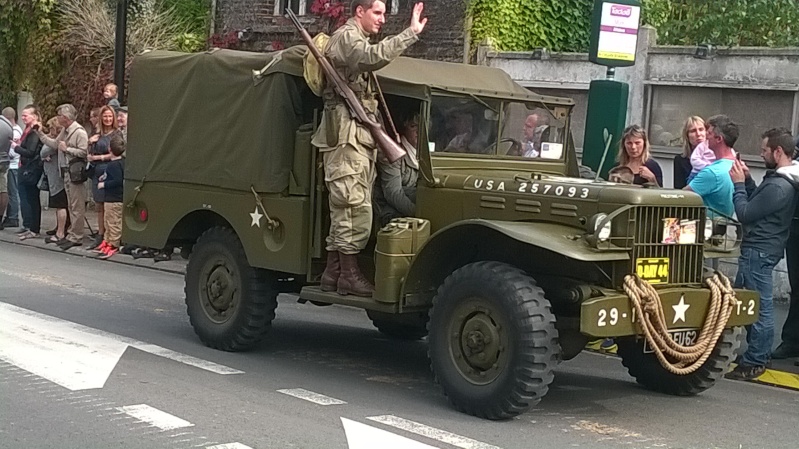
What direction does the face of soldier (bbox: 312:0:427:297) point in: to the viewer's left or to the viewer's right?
to the viewer's right

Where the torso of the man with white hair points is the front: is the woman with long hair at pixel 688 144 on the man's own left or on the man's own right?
on the man's own left

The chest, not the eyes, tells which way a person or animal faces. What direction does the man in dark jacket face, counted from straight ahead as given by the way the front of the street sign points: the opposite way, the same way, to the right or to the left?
to the right

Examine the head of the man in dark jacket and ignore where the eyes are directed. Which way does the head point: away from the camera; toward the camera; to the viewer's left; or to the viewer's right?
to the viewer's left

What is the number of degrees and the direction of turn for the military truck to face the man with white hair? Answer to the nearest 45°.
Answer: approximately 180°

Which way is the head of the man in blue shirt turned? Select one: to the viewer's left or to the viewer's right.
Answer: to the viewer's left

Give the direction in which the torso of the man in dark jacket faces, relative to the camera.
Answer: to the viewer's left

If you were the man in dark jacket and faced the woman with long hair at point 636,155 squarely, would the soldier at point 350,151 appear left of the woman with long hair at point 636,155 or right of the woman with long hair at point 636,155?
left
